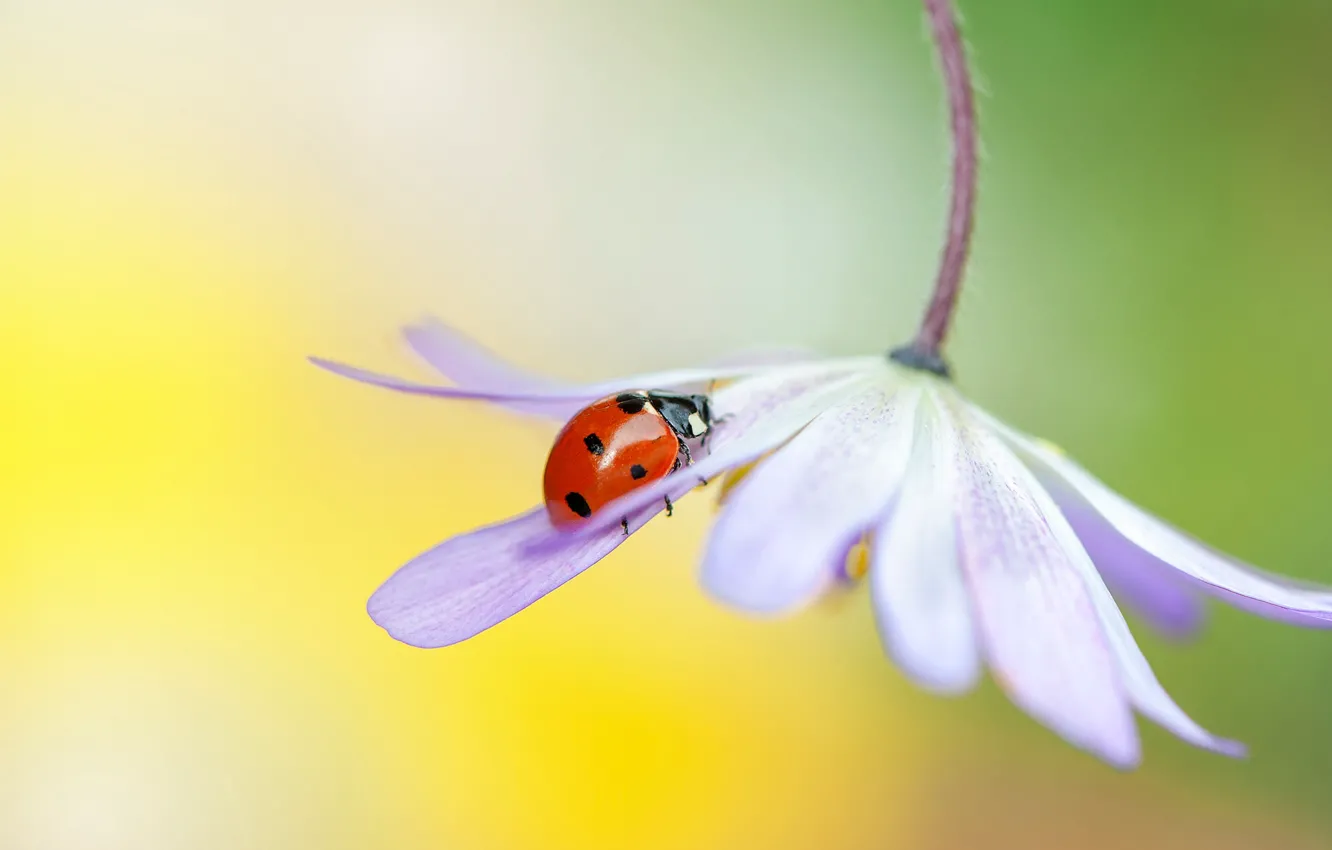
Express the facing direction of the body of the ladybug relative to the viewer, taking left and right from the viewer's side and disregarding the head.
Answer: facing to the right of the viewer
